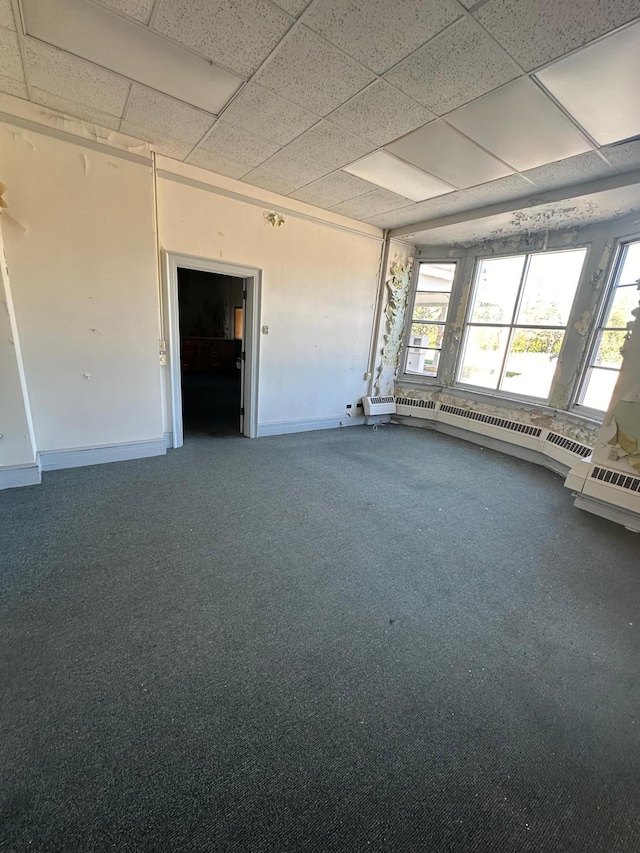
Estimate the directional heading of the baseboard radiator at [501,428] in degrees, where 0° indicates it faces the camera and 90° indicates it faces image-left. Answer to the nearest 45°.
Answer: approximately 45°

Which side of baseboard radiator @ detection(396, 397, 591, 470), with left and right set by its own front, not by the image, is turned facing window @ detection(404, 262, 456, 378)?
right

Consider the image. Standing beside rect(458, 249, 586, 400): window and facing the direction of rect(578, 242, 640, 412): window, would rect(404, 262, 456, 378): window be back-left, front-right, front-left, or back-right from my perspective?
back-right
